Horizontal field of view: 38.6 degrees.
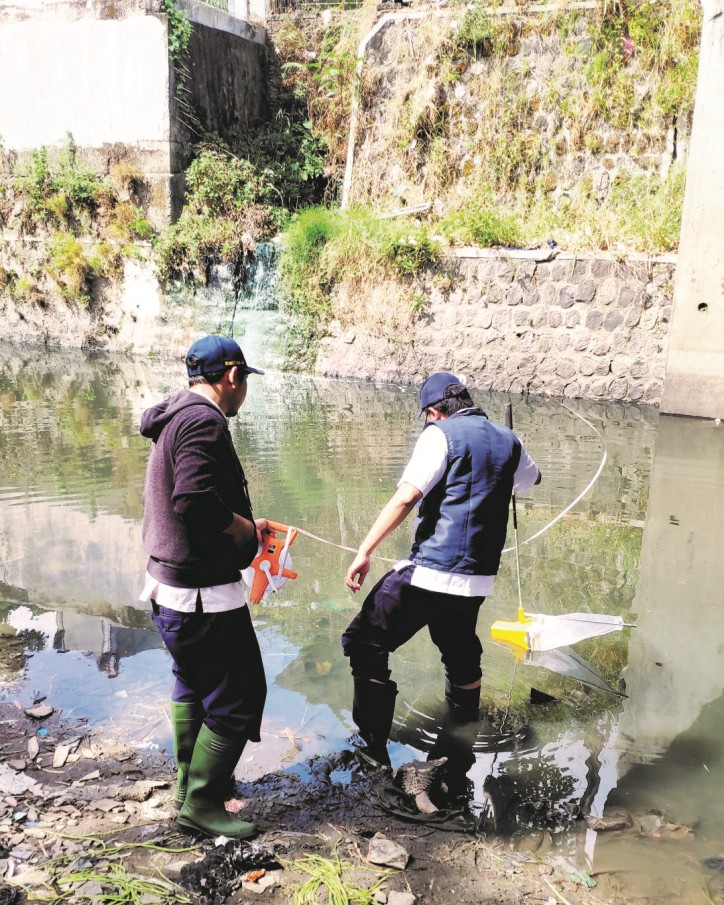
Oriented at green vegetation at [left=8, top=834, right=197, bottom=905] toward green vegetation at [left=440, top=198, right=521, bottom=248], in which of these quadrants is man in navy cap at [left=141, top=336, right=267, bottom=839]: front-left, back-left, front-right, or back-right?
front-right

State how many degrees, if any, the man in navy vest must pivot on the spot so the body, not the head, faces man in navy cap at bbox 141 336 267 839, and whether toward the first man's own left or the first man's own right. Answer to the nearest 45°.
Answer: approximately 90° to the first man's own left

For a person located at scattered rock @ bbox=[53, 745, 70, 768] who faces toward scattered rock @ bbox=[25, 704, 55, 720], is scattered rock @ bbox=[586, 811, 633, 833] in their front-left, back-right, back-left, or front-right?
back-right

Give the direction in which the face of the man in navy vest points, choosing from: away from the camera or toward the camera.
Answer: away from the camera

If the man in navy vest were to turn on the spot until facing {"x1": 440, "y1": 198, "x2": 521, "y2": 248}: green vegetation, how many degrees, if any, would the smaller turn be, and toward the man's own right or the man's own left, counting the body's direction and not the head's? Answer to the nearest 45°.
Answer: approximately 45° to the man's own right

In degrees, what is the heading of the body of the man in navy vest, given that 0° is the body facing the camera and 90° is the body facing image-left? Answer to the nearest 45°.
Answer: approximately 135°

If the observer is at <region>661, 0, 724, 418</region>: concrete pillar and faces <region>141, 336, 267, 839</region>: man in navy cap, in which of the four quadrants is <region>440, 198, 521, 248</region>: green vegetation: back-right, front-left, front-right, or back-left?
back-right

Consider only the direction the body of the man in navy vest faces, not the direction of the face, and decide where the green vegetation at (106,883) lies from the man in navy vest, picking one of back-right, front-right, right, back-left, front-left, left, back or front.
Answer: left

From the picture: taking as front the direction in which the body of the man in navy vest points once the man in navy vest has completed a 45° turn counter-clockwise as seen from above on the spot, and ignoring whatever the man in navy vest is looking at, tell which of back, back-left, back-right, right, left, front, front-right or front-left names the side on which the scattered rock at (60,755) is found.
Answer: front

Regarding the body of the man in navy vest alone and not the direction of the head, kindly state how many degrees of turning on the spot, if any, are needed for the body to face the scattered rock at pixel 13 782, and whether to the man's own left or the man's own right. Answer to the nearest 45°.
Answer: approximately 45° to the man's own left

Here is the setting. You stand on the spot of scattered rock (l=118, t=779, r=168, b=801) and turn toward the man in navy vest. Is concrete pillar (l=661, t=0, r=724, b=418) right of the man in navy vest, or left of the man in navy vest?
left

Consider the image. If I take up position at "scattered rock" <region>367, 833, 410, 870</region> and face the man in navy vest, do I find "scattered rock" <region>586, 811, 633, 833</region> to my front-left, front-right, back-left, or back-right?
front-right
